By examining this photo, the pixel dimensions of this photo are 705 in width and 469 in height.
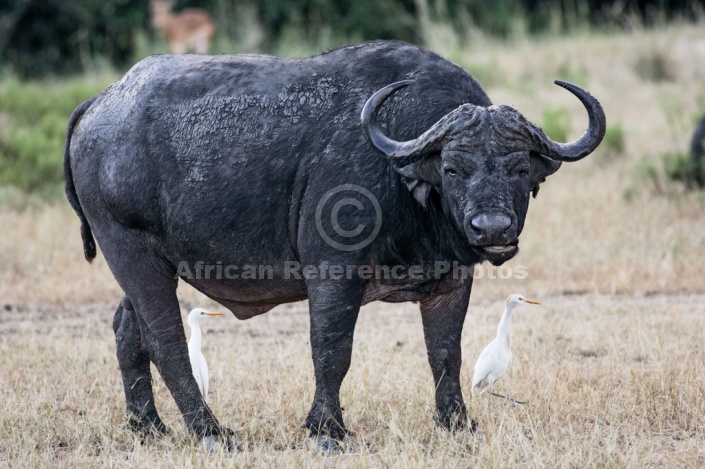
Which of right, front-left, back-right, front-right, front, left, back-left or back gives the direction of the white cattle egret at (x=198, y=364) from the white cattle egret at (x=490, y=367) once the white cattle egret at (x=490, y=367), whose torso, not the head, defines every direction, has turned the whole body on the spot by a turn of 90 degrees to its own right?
right

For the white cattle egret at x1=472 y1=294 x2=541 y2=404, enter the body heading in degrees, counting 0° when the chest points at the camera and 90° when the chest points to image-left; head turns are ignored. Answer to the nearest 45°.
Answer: approximately 270°
